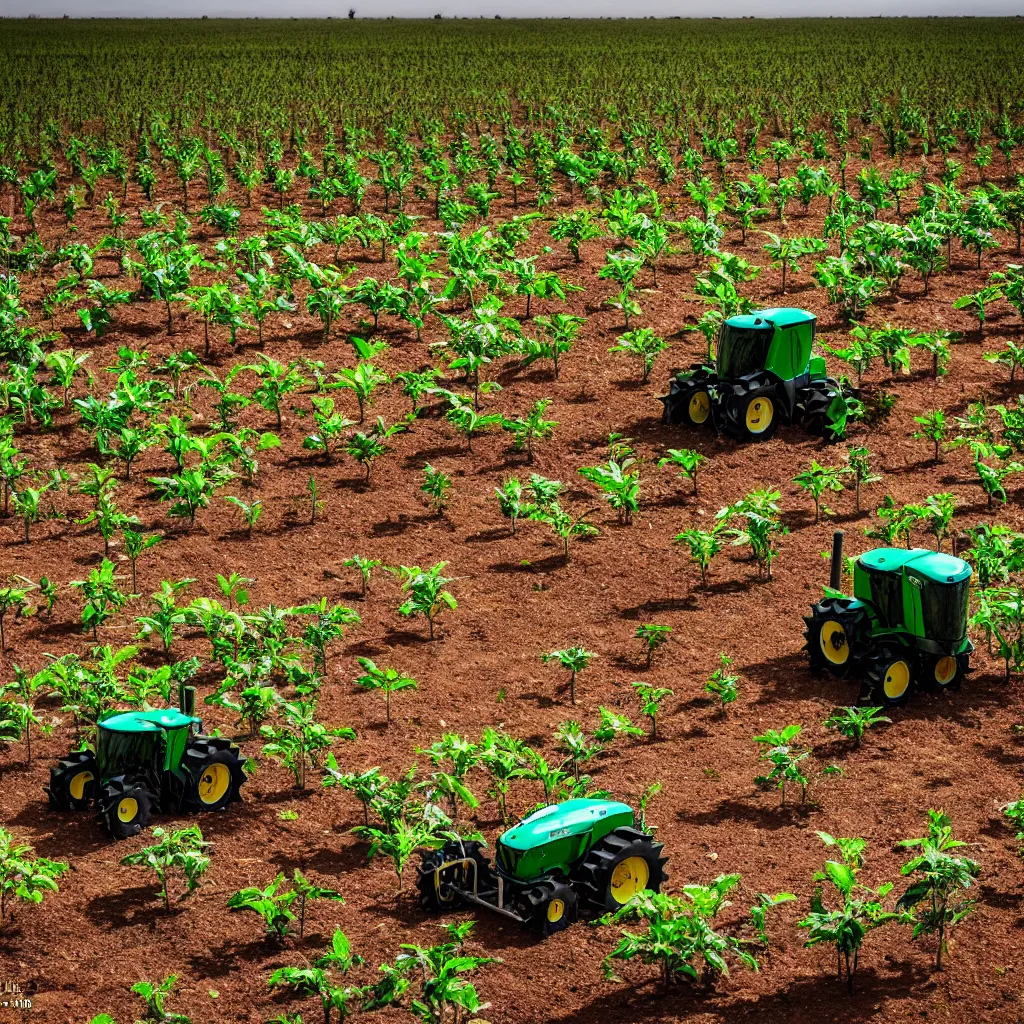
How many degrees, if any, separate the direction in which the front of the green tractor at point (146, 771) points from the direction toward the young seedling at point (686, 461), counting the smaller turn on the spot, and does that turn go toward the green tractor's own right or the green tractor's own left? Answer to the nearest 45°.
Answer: approximately 180°

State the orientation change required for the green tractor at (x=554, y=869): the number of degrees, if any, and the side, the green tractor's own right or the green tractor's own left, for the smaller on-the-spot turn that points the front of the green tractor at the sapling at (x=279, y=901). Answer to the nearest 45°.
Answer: approximately 45° to the green tractor's own right

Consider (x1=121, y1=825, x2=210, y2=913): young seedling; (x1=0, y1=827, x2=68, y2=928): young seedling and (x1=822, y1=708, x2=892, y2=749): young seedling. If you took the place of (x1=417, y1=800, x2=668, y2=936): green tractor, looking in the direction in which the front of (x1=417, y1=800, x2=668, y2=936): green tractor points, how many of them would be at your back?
1

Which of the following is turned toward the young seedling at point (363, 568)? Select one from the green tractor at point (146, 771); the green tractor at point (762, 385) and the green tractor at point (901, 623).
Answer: the green tractor at point (762, 385)

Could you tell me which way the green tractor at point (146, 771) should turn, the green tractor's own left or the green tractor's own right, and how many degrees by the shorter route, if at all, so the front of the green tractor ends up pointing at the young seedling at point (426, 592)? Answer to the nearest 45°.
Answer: approximately 180°

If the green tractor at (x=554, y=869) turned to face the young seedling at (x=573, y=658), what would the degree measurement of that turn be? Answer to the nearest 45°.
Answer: approximately 135° to its right

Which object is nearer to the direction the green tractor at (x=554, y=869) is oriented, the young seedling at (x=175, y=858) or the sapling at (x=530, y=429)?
the young seedling

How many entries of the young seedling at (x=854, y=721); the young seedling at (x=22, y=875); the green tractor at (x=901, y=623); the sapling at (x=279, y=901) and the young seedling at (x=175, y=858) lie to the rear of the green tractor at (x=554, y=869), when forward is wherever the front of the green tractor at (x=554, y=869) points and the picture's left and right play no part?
2

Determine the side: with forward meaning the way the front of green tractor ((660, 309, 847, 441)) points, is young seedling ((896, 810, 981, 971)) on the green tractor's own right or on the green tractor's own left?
on the green tractor's own left
